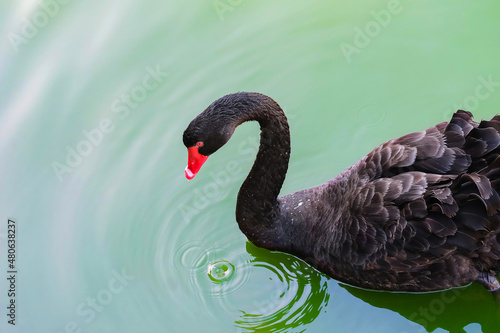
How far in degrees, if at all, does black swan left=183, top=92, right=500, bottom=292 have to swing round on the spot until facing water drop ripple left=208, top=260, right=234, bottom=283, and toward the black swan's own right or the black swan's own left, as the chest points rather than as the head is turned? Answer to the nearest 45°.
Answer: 0° — it already faces it

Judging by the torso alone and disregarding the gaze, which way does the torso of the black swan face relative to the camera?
to the viewer's left
